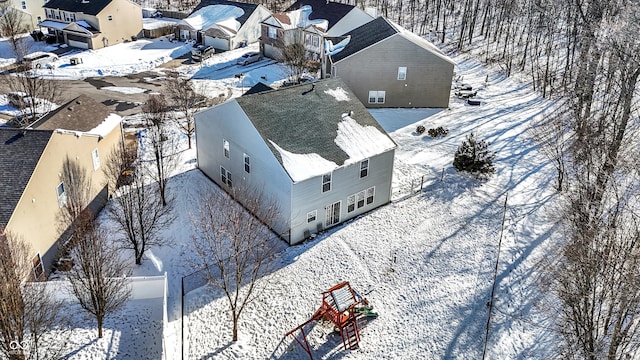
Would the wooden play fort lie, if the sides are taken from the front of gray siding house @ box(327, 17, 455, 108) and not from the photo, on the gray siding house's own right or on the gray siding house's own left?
on the gray siding house's own left

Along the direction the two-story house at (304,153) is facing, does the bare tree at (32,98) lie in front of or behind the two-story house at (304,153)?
in front

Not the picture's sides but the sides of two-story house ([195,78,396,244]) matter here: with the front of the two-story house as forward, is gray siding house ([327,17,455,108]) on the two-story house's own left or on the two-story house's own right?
on the two-story house's own right

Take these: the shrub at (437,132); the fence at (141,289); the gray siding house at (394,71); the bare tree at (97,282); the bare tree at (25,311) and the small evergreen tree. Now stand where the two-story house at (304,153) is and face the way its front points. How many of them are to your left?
3

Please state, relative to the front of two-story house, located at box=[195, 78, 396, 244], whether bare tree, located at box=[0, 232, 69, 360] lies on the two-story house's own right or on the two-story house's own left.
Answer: on the two-story house's own left

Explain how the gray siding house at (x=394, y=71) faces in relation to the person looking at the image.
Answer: facing to the left of the viewer

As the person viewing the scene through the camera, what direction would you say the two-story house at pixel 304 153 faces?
facing away from the viewer and to the left of the viewer

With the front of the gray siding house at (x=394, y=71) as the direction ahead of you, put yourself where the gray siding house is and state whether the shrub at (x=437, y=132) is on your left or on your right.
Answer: on your left

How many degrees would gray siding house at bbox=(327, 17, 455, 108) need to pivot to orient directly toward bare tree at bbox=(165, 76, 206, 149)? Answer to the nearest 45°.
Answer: approximately 45° to its left

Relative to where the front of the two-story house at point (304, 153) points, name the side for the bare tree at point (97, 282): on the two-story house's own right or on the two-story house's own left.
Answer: on the two-story house's own left

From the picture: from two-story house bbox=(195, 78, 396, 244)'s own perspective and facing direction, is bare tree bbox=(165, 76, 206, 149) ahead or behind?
ahead

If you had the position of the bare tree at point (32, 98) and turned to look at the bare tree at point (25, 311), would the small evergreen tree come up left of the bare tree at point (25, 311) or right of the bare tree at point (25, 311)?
left
